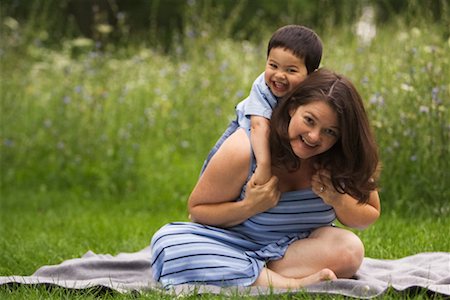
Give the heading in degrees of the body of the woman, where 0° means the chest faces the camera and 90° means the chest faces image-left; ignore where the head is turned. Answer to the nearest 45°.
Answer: approximately 0°
